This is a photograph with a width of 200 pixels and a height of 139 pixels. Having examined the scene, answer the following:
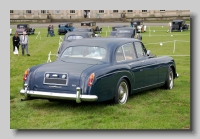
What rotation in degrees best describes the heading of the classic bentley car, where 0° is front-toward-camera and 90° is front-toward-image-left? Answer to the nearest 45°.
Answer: approximately 225°

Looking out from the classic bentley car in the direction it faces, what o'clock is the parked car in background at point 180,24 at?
The parked car in background is roughly at 11 o'clock from the classic bentley car.

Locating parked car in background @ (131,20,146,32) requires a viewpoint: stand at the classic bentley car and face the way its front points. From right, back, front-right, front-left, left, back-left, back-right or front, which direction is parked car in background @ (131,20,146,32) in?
front-left

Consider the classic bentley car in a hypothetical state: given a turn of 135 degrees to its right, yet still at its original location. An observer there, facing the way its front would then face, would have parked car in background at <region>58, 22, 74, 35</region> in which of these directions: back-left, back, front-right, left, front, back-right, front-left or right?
back
